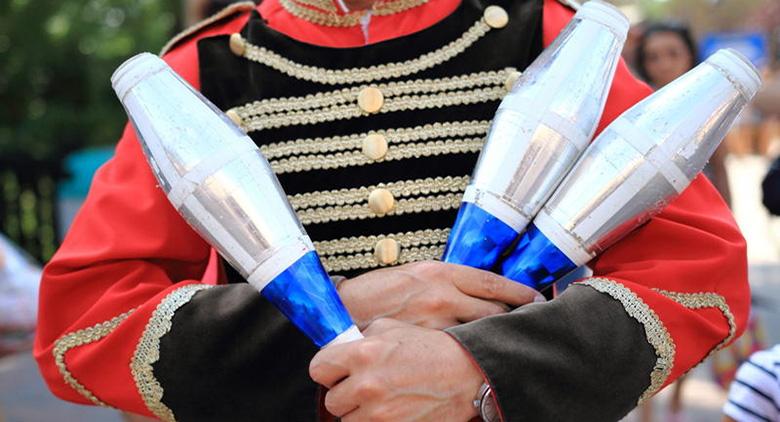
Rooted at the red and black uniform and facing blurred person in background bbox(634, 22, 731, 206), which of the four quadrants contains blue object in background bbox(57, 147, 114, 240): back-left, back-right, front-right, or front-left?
front-left

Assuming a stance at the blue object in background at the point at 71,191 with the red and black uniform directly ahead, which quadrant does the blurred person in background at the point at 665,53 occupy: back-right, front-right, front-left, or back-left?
front-left

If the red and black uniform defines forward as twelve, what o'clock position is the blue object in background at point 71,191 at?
The blue object in background is roughly at 5 o'clock from the red and black uniform.

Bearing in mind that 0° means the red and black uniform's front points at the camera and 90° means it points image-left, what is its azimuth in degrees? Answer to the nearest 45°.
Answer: approximately 0°
